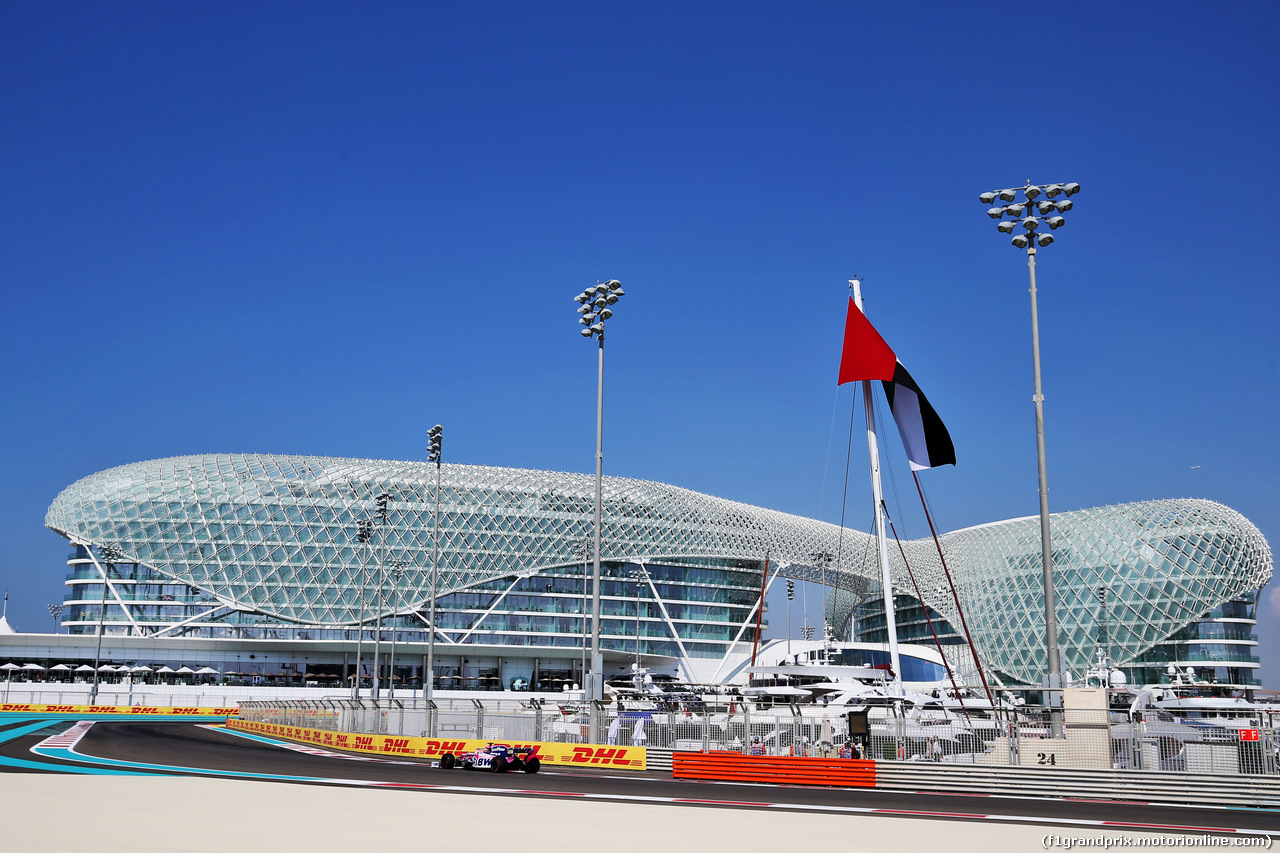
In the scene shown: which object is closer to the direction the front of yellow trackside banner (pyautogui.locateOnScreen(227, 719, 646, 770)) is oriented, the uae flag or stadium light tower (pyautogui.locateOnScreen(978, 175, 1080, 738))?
the stadium light tower

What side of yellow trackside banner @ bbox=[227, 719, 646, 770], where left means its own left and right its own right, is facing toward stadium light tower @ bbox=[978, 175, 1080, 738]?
left

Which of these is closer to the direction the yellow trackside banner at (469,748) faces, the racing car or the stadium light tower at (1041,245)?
the racing car

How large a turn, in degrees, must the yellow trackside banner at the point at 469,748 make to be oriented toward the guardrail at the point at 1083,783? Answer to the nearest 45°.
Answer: approximately 90° to its left

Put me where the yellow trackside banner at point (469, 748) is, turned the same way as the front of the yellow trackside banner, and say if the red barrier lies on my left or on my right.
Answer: on my left

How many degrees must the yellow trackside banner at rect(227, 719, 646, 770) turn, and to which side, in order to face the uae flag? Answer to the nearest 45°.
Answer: approximately 135° to its left

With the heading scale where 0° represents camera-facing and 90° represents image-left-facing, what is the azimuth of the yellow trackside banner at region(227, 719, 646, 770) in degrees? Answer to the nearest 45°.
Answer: approximately 45°
